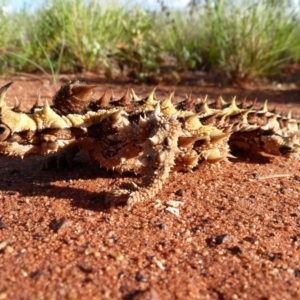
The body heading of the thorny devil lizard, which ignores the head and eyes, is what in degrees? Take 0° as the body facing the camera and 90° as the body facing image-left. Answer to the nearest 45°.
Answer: approximately 90°

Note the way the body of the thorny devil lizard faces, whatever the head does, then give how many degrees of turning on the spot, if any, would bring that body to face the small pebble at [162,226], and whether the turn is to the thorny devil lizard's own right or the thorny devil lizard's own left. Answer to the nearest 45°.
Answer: approximately 135° to the thorny devil lizard's own left

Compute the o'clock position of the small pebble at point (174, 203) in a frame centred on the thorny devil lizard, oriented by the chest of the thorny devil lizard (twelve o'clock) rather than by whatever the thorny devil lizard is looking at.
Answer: The small pebble is roughly at 7 o'clock from the thorny devil lizard.

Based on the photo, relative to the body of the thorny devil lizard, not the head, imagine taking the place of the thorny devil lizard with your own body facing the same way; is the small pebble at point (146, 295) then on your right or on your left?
on your left

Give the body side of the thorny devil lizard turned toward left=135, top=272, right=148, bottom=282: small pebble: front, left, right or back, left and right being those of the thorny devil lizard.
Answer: left
